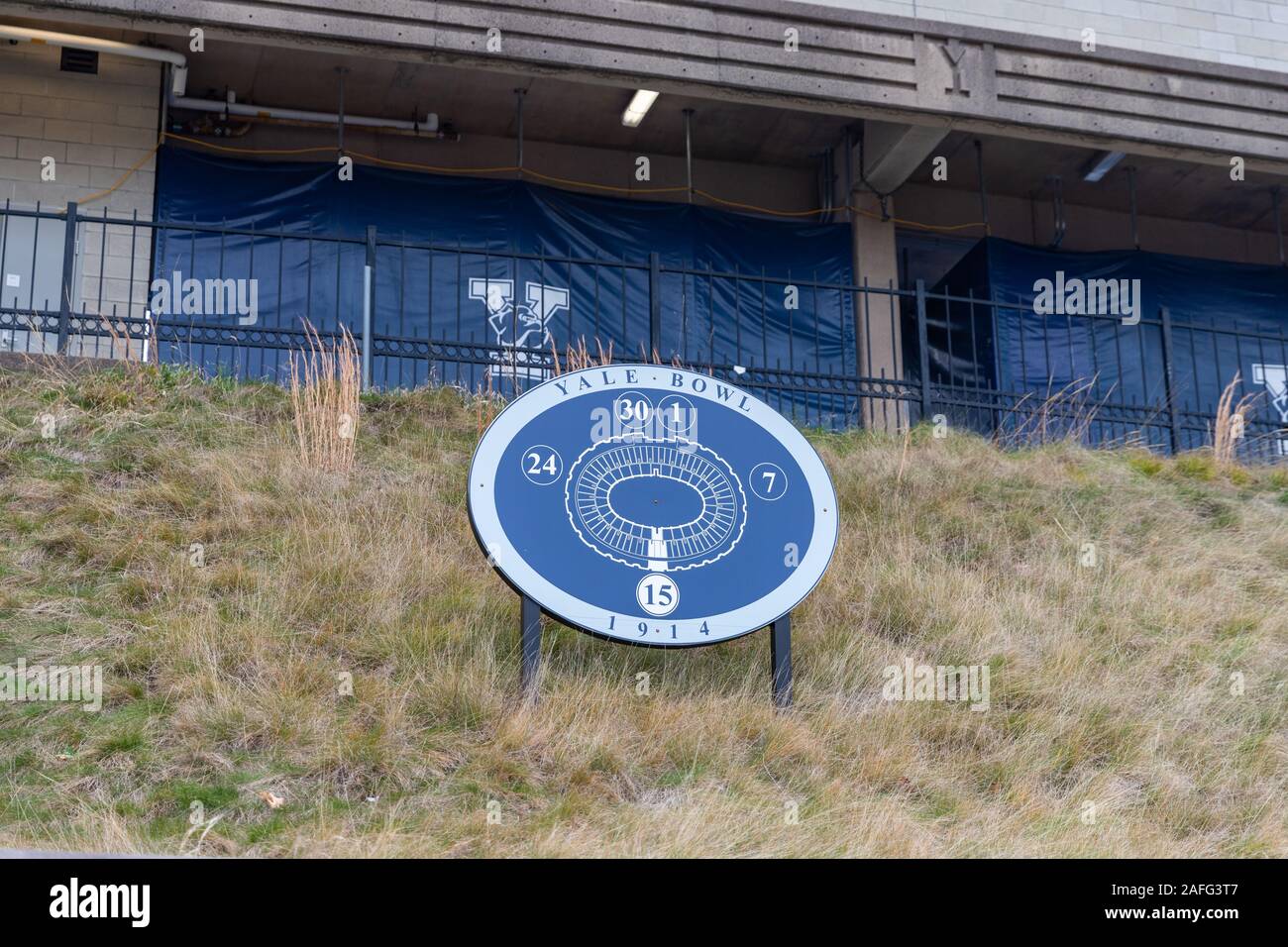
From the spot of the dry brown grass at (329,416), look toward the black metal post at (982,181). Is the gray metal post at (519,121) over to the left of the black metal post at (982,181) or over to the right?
left

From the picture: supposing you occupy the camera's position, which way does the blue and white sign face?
facing the viewer

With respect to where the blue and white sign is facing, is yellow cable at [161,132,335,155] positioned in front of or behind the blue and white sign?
behind

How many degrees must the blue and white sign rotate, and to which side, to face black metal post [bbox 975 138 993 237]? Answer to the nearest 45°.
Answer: approximately 135° to its left

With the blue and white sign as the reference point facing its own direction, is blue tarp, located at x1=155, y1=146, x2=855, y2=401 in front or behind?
behind

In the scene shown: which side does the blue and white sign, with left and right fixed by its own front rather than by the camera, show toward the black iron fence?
back

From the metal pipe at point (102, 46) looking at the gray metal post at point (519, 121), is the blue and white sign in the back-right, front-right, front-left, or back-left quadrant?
front-right

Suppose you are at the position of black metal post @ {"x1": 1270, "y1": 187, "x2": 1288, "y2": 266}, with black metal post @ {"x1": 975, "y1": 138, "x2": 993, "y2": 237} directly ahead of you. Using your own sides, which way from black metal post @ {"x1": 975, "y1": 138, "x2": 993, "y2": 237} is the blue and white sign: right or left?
left

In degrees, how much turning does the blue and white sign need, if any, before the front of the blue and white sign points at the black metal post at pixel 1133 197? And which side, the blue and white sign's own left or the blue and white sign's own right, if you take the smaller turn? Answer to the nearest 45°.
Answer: approximately 135° to the blue and white sign's own left

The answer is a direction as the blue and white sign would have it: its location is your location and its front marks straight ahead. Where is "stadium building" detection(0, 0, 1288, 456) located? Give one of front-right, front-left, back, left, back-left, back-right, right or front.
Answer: back

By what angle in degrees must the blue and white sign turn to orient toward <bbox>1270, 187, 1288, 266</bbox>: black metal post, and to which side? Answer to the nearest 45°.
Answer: approximately 135° to its left

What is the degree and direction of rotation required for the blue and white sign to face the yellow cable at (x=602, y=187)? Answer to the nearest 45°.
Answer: approximately 180°
